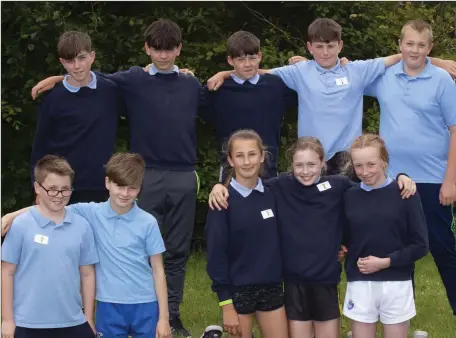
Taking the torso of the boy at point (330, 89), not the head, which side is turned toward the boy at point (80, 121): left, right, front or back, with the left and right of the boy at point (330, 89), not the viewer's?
right

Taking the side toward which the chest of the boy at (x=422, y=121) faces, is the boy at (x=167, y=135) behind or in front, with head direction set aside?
in front

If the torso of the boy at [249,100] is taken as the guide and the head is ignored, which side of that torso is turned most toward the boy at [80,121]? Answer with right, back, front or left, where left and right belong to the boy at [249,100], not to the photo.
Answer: right

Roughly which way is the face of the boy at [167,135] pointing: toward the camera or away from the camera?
toward the camera

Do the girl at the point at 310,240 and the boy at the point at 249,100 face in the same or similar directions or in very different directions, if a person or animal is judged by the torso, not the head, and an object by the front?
same or similar directions

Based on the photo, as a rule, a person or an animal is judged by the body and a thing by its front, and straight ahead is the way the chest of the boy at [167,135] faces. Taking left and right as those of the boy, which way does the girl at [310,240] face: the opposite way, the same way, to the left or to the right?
the same way

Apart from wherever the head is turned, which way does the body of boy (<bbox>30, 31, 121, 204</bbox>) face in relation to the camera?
toward the camera

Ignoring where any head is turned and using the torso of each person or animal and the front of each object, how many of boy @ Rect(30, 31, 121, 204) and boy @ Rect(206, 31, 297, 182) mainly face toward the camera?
2

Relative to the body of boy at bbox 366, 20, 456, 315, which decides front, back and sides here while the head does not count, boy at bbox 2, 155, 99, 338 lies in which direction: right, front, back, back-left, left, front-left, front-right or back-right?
front

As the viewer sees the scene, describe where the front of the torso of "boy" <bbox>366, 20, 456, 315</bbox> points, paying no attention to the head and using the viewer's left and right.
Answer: facing the viewer and to the left of the viewer

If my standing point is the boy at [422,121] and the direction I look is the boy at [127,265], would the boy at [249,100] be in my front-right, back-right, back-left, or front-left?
front-right

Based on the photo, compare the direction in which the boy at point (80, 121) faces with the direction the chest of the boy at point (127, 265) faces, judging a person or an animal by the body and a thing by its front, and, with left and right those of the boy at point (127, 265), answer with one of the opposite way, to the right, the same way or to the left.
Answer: the same way

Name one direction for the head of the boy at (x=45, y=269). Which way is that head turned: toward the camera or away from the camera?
toward the camera

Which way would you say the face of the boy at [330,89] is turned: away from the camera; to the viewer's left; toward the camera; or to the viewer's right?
toward the camera

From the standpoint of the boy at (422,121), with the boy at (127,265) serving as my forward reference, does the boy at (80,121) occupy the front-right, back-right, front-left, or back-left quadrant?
front-right

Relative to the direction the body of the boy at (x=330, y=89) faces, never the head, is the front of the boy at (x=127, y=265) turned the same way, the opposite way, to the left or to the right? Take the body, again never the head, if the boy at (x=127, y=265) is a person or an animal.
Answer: the same way

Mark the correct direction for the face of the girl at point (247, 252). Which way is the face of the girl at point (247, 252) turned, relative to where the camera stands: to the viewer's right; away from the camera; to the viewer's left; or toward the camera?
toward the camera

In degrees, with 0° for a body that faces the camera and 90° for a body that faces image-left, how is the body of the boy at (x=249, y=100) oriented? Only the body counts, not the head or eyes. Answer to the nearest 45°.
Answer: approximately 0°

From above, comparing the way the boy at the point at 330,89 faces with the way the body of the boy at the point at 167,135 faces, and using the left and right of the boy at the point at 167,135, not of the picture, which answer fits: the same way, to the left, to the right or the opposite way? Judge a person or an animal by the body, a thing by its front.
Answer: the same way
